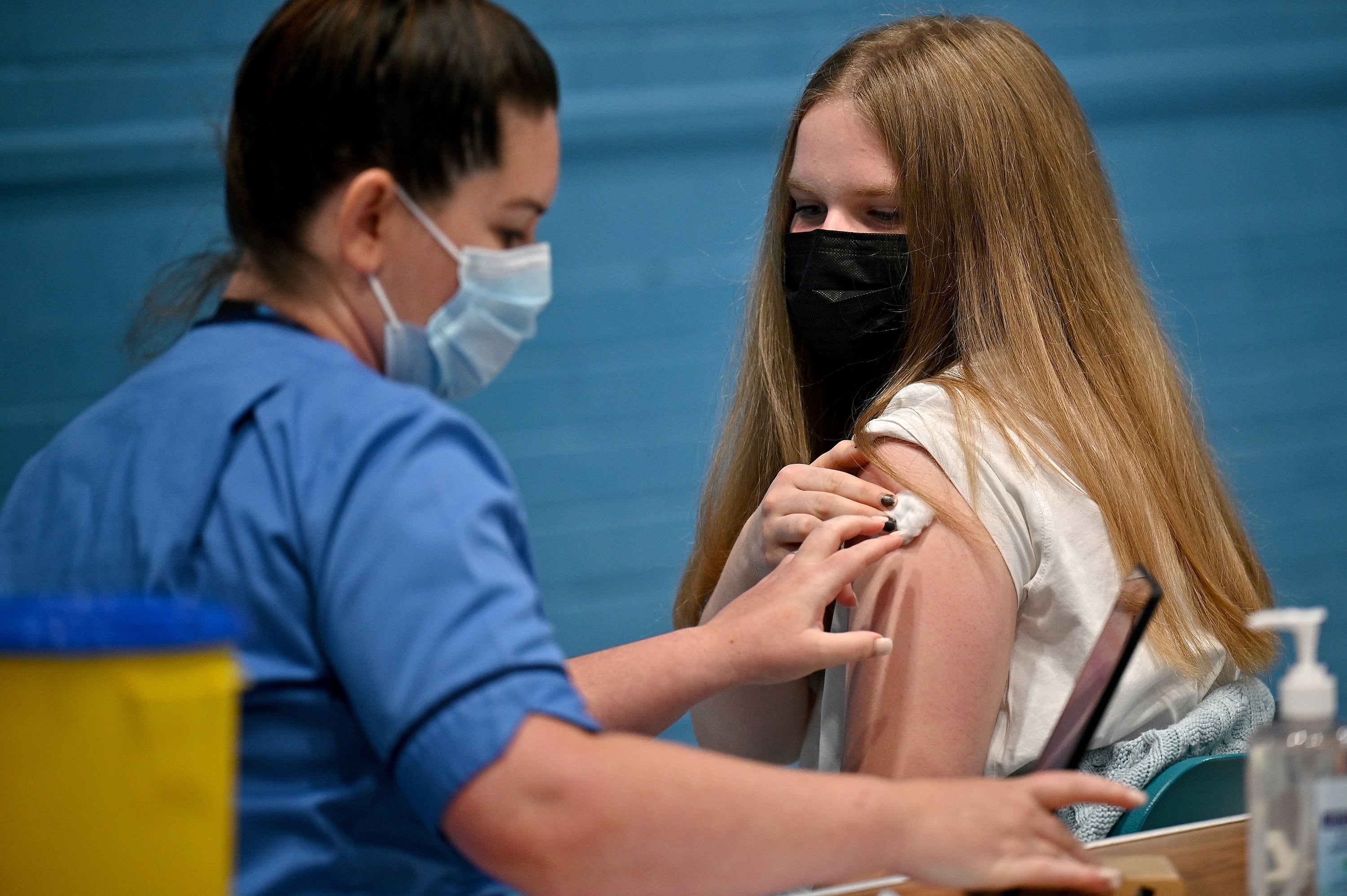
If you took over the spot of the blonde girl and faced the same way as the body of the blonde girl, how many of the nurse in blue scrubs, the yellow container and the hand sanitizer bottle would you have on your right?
0

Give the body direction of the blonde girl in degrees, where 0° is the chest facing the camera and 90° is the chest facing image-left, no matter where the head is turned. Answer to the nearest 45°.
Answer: approximately 90°

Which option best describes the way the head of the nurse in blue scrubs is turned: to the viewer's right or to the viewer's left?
to the viewer's right

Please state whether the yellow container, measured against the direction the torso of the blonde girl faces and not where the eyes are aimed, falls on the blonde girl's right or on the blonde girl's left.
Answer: on the blonde girl's left

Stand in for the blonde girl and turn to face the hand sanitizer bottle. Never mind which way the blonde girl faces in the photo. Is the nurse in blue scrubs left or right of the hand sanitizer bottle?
right

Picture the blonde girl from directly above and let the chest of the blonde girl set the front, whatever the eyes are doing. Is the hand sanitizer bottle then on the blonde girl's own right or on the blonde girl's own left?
on the blonde girl's own left

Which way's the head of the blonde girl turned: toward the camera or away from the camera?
toward the camera
